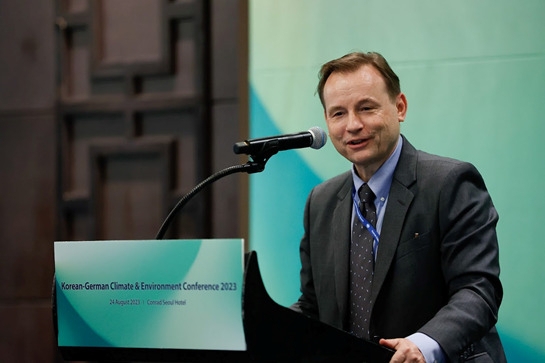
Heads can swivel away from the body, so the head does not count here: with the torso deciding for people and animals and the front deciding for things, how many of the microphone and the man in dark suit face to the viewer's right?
1

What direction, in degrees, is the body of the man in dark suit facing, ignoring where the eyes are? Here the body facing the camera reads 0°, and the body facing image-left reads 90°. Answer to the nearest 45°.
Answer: approximately 45°

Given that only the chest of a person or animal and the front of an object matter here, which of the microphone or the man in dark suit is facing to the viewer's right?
the microphone

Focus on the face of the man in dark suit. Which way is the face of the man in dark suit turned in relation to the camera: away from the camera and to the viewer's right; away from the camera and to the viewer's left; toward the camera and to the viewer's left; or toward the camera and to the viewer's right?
toward the camera and to the viewer's left

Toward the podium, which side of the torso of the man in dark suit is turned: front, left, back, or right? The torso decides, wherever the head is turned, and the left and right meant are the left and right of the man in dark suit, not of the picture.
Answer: front

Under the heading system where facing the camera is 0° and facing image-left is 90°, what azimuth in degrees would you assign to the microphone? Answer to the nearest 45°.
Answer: approximately 270°
